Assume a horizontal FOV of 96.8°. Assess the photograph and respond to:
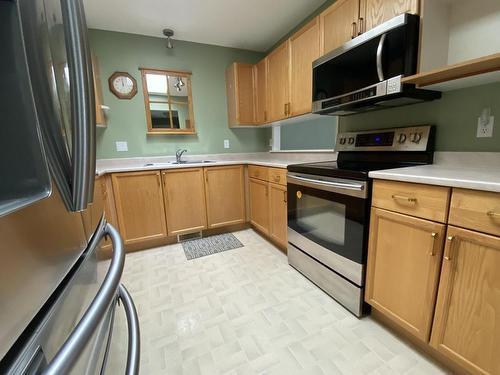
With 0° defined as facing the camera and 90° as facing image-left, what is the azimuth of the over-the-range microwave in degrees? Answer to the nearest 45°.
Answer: approximately 45°

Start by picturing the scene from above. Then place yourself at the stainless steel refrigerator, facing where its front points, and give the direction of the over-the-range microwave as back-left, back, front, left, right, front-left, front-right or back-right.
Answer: front-left

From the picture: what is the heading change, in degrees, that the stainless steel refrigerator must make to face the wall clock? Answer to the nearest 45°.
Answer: approximately 135° to its left

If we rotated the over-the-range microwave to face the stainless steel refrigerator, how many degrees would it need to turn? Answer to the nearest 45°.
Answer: approximately 45° to its left

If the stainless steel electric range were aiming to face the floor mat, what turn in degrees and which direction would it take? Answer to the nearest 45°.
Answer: approximately 45° to its right

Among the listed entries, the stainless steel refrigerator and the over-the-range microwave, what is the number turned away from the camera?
0

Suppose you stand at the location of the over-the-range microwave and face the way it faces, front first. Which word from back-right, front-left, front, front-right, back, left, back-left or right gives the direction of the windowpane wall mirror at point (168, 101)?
front-right

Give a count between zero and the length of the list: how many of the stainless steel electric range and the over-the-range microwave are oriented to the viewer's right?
0

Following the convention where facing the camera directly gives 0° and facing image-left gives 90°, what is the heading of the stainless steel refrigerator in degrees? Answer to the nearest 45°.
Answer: approximately 315°

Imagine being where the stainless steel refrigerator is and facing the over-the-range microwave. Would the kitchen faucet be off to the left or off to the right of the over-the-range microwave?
left

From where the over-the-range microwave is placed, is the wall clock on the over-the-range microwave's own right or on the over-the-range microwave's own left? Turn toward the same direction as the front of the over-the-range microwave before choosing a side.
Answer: on the over-the-range microwave's own right

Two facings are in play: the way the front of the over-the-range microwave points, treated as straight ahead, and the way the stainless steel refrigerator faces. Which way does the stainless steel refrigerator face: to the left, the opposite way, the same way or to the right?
the opposite way

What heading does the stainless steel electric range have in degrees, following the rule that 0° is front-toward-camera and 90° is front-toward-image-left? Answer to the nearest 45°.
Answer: approximately 45°

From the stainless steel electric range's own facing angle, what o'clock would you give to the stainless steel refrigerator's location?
The stainless steel refrigerator is roughly at 11 o'clock from the stainless steel electric range.

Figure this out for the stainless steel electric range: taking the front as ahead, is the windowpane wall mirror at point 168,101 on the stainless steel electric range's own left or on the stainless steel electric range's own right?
on the stainless steel electric range's own right
